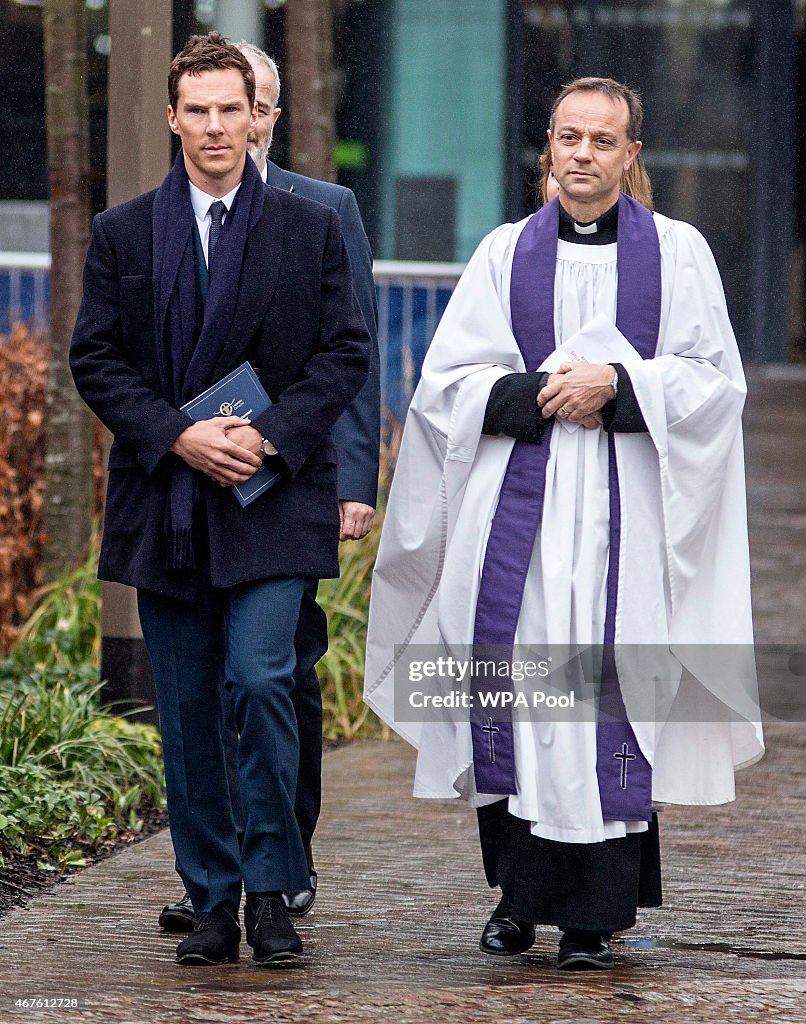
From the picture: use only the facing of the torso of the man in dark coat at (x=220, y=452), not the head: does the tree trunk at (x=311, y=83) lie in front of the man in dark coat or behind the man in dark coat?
behind

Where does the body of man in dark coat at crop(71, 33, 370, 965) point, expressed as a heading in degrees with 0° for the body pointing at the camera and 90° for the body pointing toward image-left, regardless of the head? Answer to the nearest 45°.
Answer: approximately 0°

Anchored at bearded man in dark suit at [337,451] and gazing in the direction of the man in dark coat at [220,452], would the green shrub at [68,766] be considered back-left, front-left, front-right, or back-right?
back-right

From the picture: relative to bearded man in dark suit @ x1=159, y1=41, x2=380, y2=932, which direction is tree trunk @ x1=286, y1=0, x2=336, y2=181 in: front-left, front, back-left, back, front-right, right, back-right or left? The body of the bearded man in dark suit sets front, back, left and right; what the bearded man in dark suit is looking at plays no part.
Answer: back

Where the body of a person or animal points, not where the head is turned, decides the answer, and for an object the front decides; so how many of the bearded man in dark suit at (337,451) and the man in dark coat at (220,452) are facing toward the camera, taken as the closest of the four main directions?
2

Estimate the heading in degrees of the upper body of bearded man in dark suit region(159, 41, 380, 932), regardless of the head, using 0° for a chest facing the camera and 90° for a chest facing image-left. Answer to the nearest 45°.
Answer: approximately 0°

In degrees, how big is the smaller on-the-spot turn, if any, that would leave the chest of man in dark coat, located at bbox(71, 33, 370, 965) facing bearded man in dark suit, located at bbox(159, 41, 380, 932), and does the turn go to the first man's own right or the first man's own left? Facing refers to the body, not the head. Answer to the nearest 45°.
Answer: approximately 135° to the first man's own left
